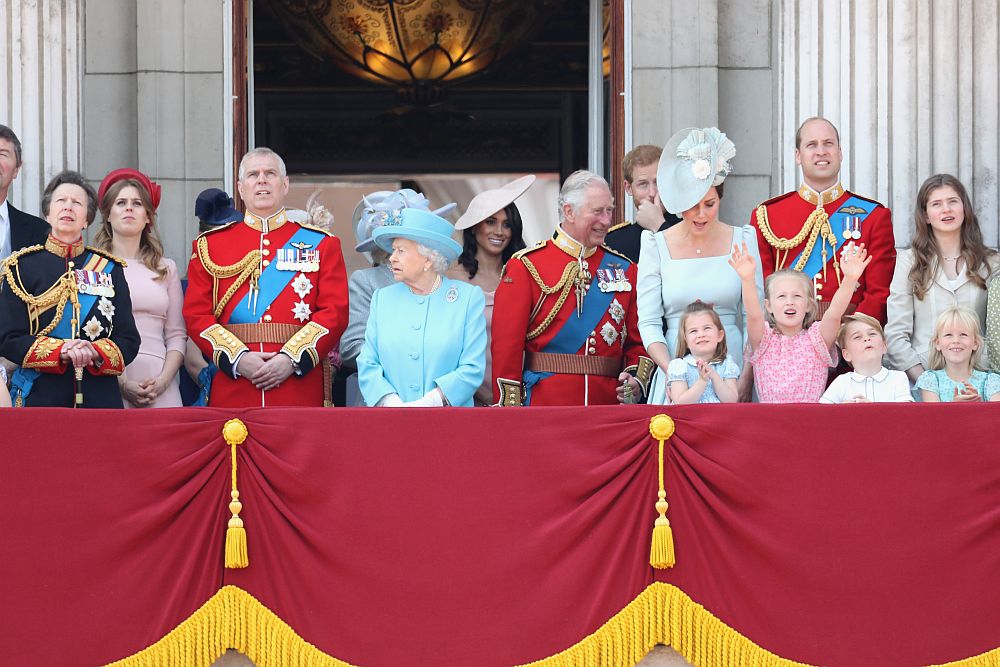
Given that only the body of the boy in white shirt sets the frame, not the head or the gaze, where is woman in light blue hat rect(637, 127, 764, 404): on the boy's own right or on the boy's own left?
on the boy's own right

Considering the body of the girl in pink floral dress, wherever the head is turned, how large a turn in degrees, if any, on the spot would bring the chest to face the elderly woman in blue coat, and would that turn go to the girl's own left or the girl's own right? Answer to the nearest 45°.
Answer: approximately 90° to the girl's own right

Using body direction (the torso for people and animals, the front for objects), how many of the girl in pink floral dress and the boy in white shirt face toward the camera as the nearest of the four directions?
2

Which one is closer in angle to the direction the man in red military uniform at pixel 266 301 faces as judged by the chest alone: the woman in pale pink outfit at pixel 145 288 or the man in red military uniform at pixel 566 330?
the man in red military uniform

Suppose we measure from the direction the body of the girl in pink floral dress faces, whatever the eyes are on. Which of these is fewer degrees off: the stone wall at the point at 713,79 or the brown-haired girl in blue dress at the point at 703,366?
the brown-haired girl in blue dress

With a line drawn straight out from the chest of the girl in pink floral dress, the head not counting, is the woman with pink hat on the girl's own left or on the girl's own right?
on the girl's own right

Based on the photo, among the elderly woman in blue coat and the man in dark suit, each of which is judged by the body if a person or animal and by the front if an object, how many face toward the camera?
2

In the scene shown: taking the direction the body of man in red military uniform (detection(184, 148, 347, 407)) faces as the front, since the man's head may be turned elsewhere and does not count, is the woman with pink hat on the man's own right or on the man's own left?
on the man's own left
